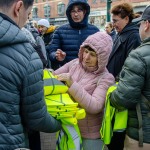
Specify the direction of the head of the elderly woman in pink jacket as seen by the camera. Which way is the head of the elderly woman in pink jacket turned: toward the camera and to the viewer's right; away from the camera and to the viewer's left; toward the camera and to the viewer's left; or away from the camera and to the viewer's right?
toward the camera and to the viewer's left

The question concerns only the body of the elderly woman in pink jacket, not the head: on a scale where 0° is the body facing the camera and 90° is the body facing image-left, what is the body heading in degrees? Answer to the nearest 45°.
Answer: approximately 45°
